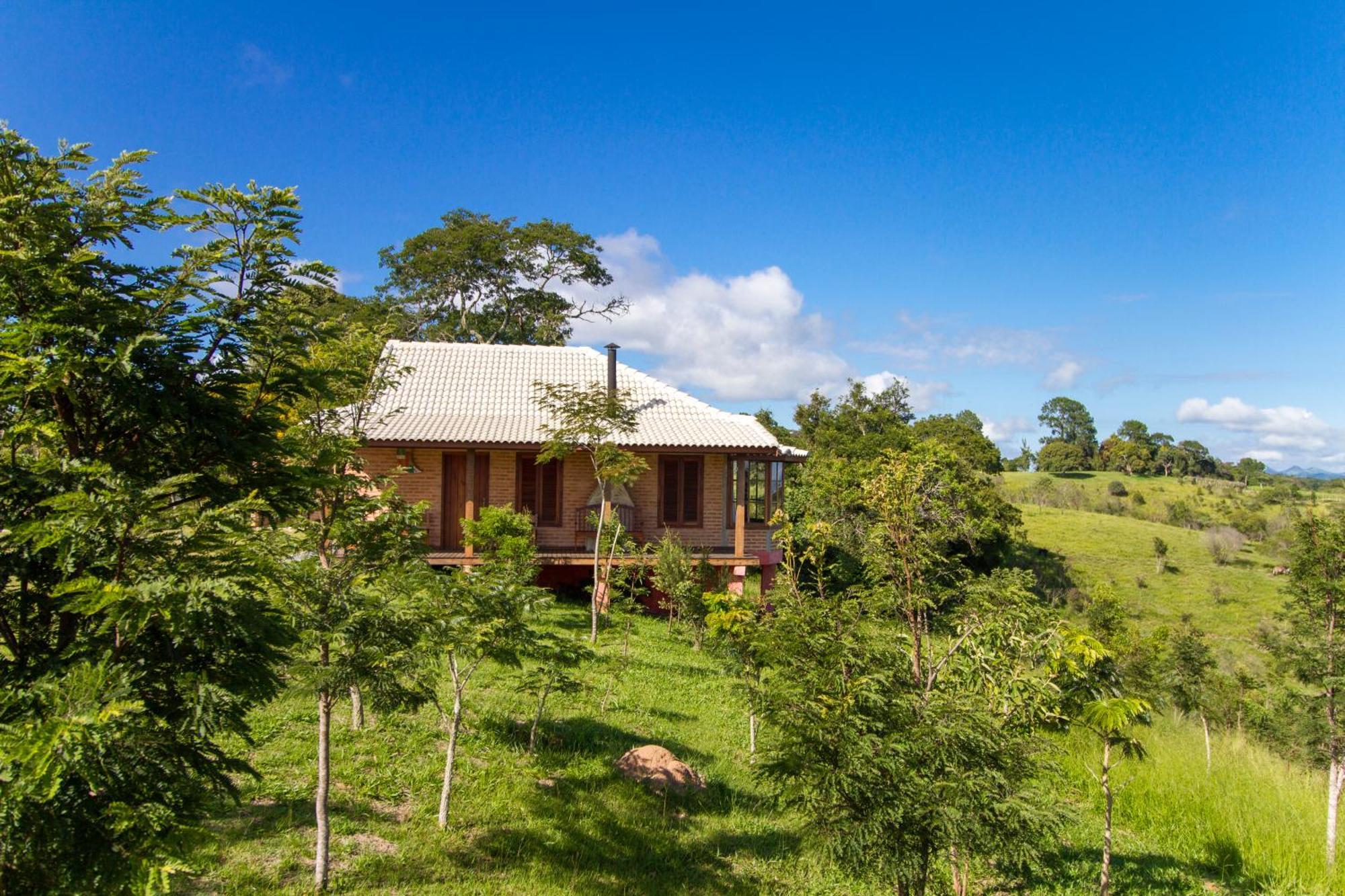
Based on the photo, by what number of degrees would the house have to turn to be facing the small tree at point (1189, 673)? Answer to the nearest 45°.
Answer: approximately 45° to its left

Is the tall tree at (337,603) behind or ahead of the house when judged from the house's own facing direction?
ahead

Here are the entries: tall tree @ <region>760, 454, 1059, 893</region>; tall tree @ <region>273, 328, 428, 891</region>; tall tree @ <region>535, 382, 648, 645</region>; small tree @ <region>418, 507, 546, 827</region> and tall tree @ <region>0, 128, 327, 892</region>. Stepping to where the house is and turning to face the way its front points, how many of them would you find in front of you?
5

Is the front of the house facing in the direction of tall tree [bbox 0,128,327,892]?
yes

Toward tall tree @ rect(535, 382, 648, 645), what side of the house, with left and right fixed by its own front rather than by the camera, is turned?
front

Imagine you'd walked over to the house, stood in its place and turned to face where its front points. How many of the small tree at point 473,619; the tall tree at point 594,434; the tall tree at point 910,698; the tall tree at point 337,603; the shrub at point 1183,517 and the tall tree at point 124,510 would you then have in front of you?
5

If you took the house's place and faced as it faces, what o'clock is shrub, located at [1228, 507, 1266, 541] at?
The shrub is roughly at 8 o'clock from the house.

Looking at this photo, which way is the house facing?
toward the camera

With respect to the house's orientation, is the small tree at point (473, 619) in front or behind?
in front

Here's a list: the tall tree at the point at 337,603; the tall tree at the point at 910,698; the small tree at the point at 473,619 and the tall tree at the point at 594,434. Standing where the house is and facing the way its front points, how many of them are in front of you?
4

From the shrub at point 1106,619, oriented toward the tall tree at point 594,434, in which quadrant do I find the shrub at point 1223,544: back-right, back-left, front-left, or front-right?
back-right

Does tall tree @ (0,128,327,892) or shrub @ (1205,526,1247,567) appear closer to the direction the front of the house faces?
the tall tree

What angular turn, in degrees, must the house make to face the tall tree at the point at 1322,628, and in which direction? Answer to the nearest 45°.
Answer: approximately 45° to its left

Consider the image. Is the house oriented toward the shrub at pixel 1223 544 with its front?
no

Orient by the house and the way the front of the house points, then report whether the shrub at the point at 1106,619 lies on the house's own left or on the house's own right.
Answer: on the house's own left
